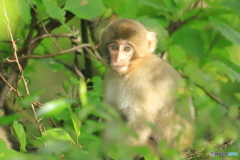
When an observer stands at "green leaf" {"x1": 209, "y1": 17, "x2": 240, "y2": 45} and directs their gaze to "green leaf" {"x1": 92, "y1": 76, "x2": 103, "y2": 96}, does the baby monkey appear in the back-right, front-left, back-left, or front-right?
front-left

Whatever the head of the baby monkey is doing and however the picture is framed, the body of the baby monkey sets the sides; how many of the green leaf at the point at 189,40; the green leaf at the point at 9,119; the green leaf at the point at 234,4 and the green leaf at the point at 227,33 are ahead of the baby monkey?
1

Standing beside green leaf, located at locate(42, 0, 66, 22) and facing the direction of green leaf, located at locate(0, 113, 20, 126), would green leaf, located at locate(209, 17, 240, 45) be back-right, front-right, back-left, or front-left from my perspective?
back-left

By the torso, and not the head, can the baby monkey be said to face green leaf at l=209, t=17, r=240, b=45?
no

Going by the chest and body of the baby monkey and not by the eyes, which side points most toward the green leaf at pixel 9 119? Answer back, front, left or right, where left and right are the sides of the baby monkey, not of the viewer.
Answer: front

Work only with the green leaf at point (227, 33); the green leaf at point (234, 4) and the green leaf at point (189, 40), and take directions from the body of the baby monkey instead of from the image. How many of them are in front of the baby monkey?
0

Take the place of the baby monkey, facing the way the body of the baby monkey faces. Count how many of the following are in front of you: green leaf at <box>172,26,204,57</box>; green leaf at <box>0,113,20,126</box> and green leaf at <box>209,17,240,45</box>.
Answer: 1

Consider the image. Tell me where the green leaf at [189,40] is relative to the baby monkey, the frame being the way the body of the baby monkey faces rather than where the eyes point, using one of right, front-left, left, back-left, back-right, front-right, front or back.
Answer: back

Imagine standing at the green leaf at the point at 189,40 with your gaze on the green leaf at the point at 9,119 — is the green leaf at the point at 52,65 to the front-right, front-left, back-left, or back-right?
front-right

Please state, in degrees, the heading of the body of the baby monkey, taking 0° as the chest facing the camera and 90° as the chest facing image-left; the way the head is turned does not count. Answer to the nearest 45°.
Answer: approximately 45°
